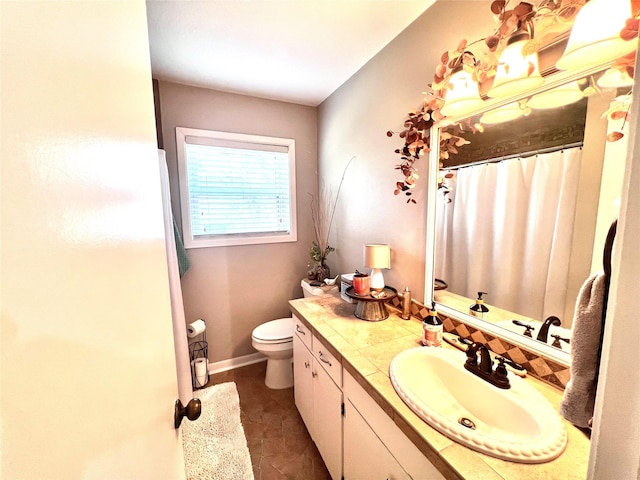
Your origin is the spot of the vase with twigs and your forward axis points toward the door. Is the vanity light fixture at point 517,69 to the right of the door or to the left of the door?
left

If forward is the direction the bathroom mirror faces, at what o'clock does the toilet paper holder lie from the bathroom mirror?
The toilet paper holder is roughly at 1 o'clock from the bathroom mirror.

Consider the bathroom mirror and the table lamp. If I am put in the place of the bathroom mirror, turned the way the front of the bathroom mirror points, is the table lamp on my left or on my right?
on my right

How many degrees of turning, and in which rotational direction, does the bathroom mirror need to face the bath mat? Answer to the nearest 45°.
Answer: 0° — it already faces it

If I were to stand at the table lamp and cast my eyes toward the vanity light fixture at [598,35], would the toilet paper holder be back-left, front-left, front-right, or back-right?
back-right

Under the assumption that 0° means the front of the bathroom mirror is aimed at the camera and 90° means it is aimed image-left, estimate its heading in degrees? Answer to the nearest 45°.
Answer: approximately 45°
